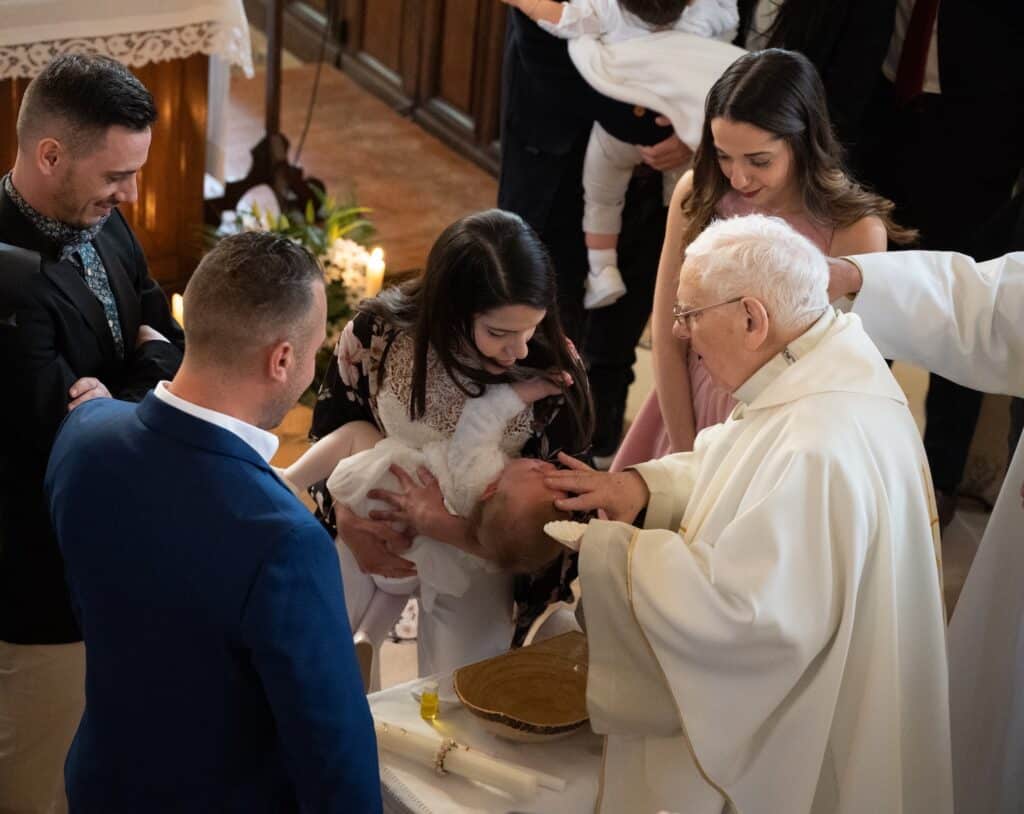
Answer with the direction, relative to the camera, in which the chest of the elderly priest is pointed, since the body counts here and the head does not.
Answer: to the viewer's left

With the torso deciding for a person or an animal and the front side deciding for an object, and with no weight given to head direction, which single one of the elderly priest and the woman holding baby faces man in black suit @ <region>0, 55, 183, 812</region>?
the elderly priest

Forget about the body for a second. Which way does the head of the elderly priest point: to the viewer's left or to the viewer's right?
to the viewer's left

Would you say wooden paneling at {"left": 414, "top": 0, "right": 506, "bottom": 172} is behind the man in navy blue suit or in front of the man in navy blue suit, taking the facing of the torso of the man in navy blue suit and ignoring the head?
in front

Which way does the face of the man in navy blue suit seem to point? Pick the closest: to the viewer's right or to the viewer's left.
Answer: to the viewer's right

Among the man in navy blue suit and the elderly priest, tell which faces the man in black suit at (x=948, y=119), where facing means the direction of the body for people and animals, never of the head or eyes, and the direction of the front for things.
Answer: the man in navy blue suit

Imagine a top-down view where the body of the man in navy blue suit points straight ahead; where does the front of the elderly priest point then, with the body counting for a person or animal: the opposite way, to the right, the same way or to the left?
to the left

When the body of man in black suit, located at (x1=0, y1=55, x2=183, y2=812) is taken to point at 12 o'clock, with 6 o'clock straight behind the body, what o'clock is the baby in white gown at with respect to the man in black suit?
The baby in white gown is roughly at 11 o'clock from the man in black suit.

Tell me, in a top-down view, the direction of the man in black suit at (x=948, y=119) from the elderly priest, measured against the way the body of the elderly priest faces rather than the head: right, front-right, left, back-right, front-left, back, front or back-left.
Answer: right

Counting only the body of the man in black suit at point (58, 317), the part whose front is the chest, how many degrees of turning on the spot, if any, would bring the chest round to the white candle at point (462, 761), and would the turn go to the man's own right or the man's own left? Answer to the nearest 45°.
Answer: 0° — they already face it

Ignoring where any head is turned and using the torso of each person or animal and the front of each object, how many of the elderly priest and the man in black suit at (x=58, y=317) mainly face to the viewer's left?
1

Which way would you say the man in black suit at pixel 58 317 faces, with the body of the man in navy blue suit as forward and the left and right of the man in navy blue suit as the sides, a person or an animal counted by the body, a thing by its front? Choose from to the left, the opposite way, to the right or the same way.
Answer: to the right

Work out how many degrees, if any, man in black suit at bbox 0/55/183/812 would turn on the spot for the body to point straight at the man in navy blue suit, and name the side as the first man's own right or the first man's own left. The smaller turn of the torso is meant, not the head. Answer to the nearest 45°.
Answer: approximately 45° to the first man's own right

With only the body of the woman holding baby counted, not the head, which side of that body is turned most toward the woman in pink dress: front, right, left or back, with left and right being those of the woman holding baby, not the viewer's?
left
